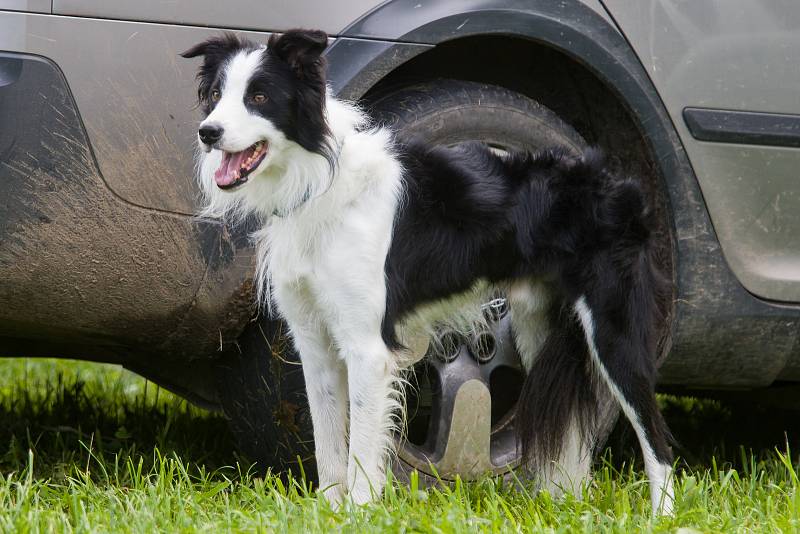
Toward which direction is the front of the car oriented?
to the viewer's right
